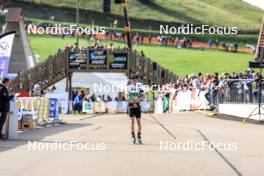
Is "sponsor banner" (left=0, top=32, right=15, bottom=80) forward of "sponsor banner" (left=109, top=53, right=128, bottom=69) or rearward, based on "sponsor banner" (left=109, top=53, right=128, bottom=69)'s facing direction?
forward

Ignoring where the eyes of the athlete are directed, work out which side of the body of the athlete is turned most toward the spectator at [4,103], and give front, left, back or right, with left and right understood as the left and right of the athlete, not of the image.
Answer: right

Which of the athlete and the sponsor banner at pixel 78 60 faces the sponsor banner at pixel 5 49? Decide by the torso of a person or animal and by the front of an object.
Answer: the sponsor banner at pixel 78 60

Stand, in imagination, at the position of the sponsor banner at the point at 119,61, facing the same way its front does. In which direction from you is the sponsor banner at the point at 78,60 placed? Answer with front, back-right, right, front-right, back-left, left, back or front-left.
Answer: right

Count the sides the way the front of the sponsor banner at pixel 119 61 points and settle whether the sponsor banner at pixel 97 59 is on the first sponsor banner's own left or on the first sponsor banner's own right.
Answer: on the first sponsor banner's own right

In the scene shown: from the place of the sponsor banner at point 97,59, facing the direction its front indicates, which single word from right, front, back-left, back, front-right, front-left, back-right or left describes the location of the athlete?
front

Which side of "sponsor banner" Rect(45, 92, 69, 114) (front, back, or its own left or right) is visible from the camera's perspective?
front

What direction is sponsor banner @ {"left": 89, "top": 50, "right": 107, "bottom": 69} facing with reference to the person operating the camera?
facing the viewer

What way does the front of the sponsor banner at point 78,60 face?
toward the camera

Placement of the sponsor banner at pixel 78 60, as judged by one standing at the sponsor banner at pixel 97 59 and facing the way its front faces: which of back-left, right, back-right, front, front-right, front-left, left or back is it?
right

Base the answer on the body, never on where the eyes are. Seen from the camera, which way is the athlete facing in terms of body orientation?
toward the camera

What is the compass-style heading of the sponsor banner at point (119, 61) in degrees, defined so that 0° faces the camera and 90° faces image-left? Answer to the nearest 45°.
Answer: approximately 0°

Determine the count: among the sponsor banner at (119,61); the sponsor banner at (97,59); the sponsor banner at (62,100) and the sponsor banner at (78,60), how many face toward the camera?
4
